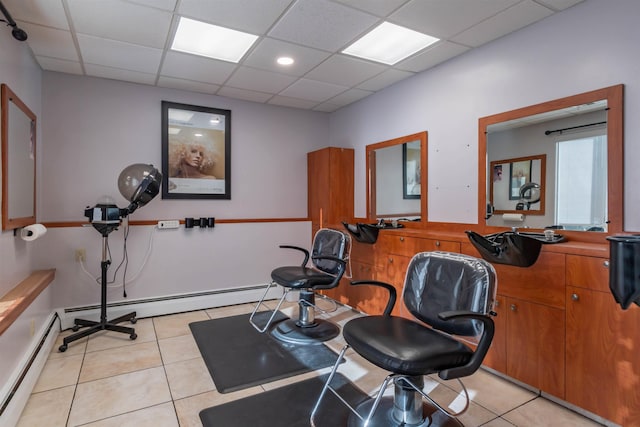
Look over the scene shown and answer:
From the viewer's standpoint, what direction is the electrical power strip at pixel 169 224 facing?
toward the camera

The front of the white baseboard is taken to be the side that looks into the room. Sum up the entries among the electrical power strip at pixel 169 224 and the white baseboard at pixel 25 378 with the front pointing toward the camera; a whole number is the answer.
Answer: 1

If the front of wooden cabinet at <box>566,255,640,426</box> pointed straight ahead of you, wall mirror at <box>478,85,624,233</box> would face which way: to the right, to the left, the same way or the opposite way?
the same way

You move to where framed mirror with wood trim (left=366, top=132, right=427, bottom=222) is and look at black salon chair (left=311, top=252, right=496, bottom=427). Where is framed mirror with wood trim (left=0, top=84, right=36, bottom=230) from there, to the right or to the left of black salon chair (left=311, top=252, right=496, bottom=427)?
right

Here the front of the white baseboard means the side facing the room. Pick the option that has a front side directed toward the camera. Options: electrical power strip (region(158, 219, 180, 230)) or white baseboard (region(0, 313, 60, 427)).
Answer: the electrical power strip

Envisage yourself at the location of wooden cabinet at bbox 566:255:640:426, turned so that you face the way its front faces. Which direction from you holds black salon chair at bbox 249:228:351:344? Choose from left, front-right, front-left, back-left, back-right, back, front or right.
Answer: front-right

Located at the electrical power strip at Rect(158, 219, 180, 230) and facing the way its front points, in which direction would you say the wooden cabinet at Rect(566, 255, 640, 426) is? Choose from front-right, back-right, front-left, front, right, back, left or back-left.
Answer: front-left

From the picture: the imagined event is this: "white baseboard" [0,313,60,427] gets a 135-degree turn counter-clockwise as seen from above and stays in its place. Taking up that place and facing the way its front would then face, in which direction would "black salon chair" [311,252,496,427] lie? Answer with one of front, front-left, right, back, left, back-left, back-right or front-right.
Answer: back

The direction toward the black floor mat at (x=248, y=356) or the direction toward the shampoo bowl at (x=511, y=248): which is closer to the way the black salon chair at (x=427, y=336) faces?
the black floor mat

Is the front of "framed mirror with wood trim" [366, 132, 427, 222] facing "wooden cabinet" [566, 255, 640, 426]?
no

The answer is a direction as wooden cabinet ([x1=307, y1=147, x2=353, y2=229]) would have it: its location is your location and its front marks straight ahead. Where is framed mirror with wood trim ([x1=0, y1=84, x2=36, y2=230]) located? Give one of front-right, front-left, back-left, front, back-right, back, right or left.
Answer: front

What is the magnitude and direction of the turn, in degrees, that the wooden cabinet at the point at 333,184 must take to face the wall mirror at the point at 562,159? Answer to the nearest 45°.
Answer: approximately 90° to its left

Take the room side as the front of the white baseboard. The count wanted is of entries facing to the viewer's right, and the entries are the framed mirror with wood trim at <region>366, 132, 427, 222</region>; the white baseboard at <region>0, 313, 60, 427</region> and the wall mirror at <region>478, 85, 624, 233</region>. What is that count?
1

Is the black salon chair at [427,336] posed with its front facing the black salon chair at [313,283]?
no

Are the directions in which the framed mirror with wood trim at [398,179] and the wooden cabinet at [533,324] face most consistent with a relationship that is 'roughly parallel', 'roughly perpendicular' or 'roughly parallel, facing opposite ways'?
roughly parallel

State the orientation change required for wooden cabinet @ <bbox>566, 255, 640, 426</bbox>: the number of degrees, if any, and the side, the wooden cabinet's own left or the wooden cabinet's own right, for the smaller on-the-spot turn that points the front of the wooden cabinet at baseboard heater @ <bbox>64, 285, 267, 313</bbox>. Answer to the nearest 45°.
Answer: approximately 45° to the wooden cabinet's own right

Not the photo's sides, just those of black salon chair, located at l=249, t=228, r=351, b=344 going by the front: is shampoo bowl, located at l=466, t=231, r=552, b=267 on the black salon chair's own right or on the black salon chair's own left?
on the black salon chair's own left

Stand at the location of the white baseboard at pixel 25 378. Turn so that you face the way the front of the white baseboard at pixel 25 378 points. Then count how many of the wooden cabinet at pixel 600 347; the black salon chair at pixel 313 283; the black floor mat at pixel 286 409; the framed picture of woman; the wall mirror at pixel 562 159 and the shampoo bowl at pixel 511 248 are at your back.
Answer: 0

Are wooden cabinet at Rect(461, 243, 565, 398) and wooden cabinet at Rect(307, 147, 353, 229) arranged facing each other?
no

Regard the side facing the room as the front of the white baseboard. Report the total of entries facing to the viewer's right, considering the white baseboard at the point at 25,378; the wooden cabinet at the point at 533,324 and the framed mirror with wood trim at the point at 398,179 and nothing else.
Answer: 1

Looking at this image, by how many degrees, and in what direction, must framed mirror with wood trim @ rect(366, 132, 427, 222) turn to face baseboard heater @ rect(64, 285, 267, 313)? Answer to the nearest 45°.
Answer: approximately 45° to its right

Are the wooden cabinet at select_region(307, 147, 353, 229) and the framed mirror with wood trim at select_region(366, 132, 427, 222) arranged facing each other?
no
